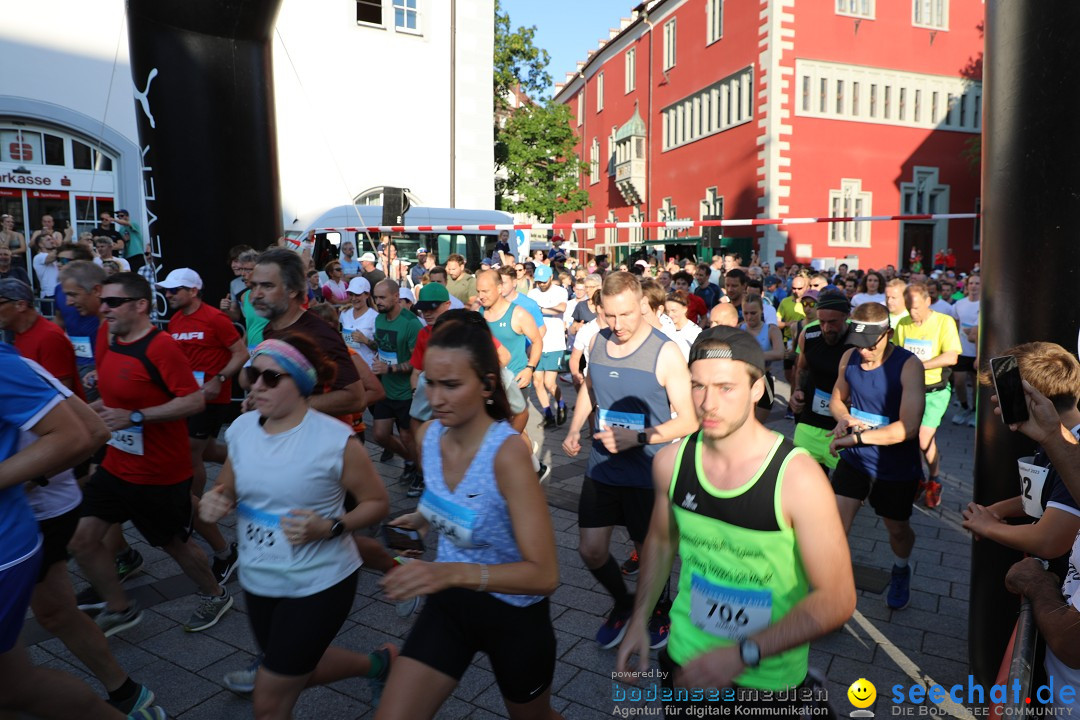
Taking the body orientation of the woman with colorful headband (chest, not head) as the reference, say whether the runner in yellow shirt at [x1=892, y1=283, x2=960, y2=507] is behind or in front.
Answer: behind

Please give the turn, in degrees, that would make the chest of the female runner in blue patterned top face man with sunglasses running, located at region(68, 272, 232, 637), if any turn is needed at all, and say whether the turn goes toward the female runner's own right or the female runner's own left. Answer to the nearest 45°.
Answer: approximately 90° to the female runner's own right

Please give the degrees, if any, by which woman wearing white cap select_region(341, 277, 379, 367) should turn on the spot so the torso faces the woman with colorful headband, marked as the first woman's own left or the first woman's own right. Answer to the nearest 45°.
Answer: approximately 45° to the first woman's own left

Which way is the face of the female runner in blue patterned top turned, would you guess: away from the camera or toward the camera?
toward the camera

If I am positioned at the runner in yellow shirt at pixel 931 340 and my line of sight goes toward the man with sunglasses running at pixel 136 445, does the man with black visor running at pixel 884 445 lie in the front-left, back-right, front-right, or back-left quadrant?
front-left

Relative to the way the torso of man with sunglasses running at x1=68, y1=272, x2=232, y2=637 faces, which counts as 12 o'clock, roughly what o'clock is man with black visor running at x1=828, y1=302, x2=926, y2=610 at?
man with black visor running at x1=828, y1=302, x2=926, y2=610 is roughly at 8 o'clock from man with sunglasses running at x1=68, y1=272, x2=232, y2=637.

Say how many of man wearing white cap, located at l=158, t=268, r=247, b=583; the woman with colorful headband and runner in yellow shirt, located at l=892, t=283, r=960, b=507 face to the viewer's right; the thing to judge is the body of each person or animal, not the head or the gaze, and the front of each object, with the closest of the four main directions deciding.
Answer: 0

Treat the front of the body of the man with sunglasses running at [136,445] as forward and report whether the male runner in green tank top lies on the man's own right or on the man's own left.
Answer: on the man's own left

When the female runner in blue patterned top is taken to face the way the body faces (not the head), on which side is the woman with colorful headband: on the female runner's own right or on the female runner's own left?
on the female runner's own right

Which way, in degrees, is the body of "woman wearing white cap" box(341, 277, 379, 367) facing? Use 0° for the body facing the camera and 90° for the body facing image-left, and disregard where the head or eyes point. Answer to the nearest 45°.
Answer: approximately 45°

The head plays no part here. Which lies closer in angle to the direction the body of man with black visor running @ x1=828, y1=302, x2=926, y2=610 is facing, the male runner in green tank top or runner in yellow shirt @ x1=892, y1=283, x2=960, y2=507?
the male runner in green tank top

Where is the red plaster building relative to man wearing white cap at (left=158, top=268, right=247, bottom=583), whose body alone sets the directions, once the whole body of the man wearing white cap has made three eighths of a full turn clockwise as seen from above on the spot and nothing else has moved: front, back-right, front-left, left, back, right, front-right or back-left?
front-right

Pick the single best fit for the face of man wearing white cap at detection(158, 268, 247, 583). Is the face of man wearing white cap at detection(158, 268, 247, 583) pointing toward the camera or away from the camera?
toward the camera

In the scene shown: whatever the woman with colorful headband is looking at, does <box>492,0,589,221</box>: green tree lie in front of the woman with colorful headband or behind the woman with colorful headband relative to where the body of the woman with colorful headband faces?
behind

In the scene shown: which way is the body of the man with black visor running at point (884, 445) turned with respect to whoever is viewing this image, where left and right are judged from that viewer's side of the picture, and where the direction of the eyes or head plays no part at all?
facing the viewer and to the left of the viewer
